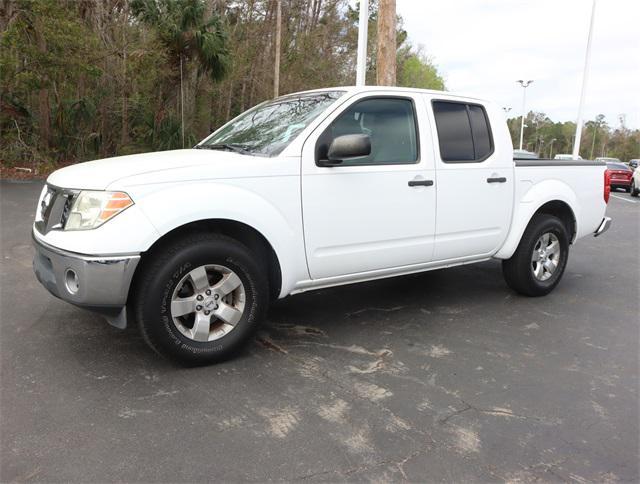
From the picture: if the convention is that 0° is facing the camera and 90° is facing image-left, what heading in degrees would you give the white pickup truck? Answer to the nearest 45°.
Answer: approximately 45°

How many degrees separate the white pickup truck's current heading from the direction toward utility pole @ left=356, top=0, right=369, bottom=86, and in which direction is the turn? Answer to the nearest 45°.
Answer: approximately 135° to its right

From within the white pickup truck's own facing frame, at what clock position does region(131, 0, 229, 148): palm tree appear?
The palm tree is roughly at 4 o'clock from the white pickup truck.

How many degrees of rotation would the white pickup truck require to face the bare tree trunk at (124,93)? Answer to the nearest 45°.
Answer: approximately 90° to its right

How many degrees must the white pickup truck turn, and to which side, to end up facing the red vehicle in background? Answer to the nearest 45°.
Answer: approximately 180°

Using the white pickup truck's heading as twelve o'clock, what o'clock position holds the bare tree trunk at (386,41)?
The bare tree trunk is roughly at 5 o'clock from the white pickup truck.
